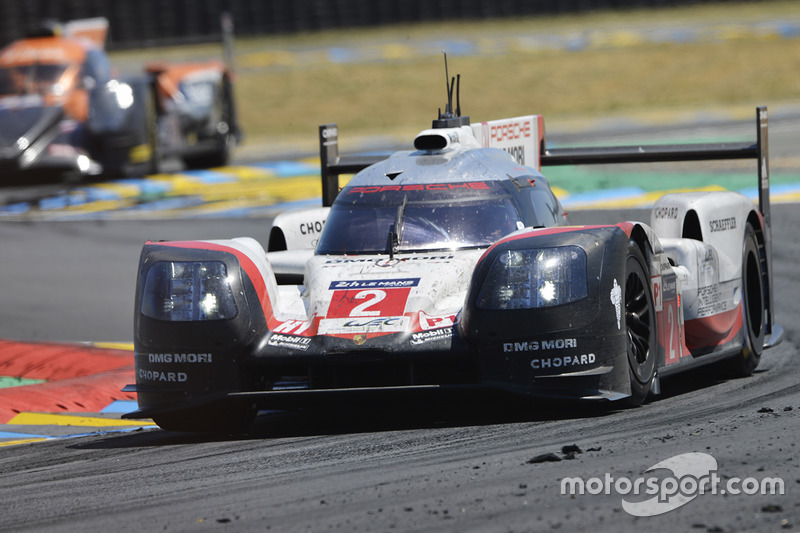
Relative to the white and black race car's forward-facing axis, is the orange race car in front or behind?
behind

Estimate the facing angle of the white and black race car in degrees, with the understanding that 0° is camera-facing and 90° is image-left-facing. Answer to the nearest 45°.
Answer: approximately 0°

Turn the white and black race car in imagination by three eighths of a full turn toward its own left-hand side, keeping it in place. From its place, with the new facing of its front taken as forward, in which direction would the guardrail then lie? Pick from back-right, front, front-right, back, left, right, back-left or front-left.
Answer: front-left
